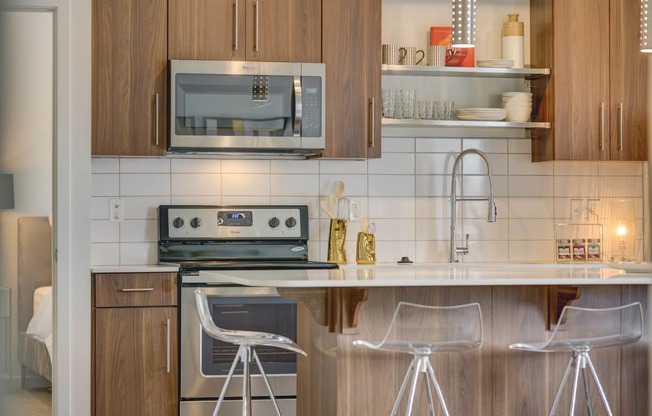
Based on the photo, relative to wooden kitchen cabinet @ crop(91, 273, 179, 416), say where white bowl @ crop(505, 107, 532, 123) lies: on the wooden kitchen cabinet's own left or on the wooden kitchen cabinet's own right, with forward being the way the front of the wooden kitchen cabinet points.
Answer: on the wooden kitchen cabinet's own left

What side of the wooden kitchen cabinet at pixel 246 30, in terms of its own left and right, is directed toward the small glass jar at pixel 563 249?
left

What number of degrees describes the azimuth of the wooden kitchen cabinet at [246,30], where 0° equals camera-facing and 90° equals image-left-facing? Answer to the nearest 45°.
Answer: approximately 0°

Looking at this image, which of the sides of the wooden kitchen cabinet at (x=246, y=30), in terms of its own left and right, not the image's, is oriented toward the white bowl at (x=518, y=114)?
left

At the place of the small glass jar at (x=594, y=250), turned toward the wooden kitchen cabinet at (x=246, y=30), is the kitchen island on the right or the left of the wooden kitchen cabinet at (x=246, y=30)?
left

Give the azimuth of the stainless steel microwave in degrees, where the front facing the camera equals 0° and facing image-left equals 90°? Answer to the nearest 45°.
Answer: approximately 0°

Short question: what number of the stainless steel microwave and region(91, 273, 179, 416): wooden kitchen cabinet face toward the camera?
2
